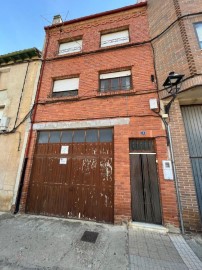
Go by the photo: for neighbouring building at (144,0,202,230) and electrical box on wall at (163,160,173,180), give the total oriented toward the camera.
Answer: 2

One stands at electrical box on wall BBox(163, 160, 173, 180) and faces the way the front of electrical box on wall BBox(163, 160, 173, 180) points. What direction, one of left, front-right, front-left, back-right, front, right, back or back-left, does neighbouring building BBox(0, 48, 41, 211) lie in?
right

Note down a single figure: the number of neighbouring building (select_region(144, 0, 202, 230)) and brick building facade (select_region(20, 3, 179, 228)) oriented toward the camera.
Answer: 2

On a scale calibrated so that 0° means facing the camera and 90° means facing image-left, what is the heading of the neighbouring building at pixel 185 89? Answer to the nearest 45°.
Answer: approximately 0°

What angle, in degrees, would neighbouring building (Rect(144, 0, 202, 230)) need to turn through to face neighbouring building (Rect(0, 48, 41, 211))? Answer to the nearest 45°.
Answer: approximately 90° to its right
